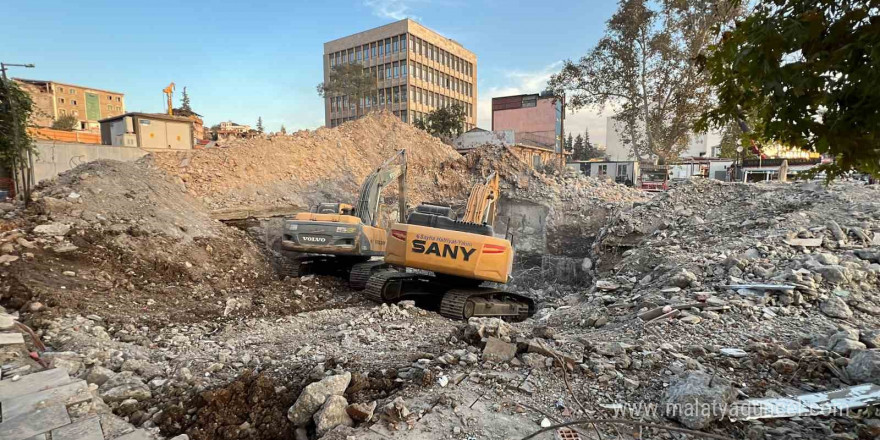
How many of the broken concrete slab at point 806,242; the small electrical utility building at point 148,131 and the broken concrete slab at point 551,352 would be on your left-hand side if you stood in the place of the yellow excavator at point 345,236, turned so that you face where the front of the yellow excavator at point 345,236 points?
1

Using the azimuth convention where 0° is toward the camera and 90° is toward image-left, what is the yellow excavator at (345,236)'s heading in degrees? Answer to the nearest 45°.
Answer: approximately 225°

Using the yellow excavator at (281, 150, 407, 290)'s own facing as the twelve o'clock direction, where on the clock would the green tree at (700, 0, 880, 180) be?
The green tree is roughly at 4 o'clock from the yellow excavator.

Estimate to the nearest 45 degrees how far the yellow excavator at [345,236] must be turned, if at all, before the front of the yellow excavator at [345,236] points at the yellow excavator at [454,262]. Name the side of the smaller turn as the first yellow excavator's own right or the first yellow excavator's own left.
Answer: approximately 90° to the first yellow excavator's own right

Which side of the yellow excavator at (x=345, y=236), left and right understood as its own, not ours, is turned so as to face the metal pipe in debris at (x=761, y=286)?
right

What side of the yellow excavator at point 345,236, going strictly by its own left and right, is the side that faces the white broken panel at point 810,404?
right

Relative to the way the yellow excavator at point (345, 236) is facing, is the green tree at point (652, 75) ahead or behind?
ahead

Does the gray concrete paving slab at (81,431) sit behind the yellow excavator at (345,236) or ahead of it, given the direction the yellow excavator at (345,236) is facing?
behind

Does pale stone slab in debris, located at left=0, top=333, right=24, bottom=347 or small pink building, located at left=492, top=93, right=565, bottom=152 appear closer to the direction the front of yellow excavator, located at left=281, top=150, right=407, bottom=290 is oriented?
the small pink building
